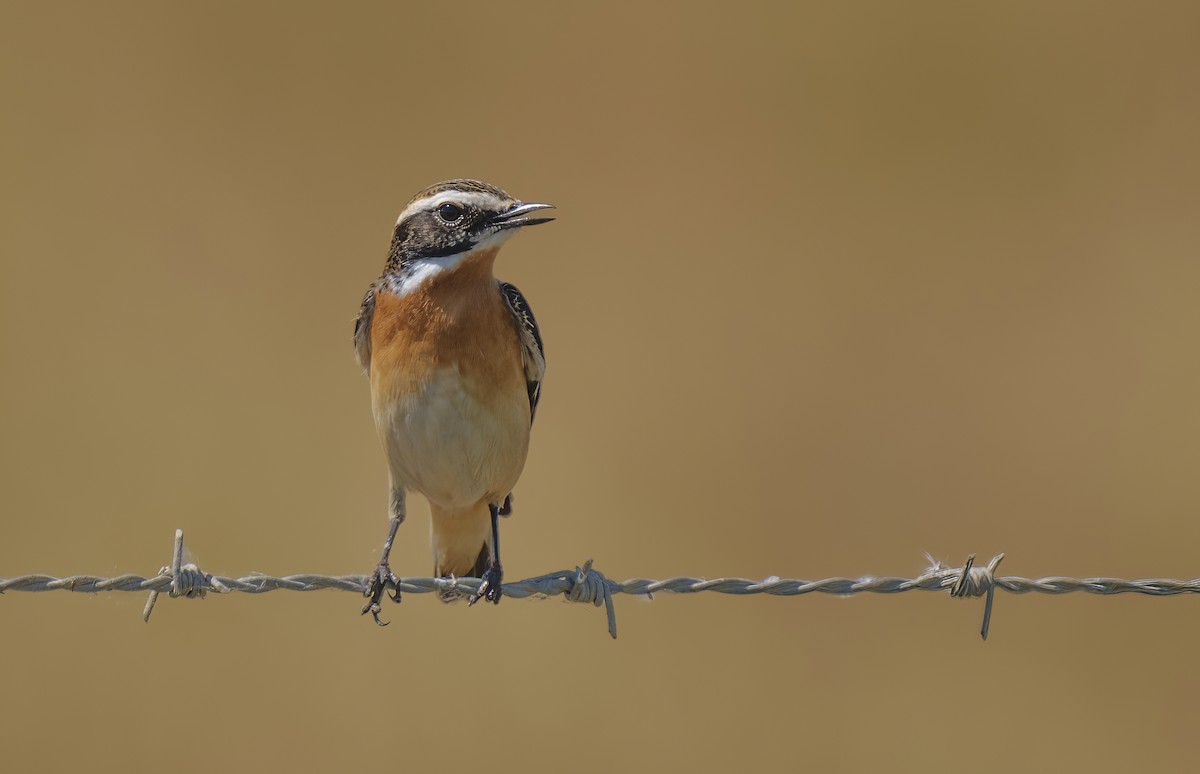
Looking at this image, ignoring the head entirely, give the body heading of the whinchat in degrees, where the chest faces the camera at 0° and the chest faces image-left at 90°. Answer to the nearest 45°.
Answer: approximately 0°
